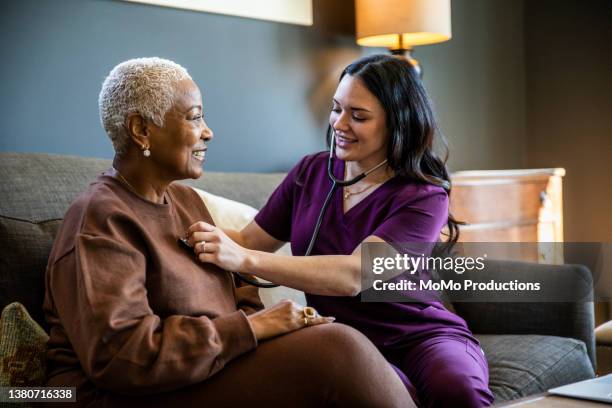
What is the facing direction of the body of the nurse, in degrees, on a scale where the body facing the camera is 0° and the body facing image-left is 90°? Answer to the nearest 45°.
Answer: approximately 45°

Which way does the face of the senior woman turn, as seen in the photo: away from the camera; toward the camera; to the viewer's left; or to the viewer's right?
to the viewer's right

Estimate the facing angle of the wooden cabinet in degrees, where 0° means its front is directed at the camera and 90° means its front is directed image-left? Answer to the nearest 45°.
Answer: approximately 0°

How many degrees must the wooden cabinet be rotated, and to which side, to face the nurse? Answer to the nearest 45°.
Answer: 0° — it already faces them

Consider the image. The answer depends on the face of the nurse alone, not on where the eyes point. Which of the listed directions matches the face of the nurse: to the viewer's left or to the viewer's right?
to the viewer's left
